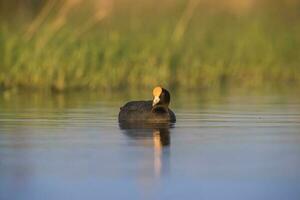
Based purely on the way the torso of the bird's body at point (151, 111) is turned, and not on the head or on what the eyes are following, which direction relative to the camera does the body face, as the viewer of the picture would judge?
to the viewer's right
